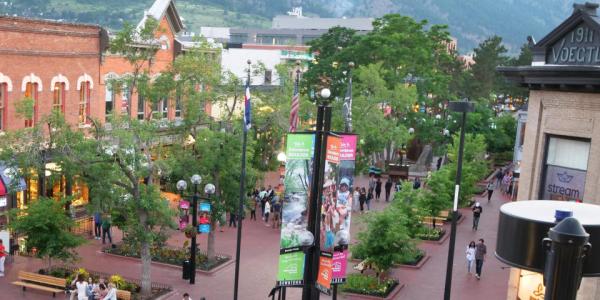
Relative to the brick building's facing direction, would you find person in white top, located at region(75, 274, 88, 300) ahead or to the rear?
ahead

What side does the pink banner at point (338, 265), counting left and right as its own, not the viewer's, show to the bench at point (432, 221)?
back

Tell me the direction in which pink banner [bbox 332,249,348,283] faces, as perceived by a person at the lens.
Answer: facing the viewer

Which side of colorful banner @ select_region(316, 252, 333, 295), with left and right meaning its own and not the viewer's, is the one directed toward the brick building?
right

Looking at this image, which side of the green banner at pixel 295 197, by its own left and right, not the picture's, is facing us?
front

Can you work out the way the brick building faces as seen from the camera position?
facing the viewer and to the right of the viewer

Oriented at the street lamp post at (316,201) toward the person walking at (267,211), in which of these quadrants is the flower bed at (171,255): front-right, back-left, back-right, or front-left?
front-left

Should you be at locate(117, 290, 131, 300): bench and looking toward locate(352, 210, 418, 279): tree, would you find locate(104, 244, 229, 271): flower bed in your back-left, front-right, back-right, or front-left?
front-left

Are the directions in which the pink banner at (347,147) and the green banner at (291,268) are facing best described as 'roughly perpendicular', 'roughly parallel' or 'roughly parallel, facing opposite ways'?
roughly parallel

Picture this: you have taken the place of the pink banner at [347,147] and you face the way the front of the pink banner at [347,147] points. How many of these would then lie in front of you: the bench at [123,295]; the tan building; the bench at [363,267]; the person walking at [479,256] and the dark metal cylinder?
1

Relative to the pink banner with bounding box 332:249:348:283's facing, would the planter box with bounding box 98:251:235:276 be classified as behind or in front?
behind

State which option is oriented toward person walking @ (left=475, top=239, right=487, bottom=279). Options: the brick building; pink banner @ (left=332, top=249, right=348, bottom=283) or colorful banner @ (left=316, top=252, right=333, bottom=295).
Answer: the brick building

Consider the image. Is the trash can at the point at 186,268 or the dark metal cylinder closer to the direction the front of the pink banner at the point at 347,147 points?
the dark metal cylinder

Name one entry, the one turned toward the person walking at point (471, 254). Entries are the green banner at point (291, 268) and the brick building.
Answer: the brick building

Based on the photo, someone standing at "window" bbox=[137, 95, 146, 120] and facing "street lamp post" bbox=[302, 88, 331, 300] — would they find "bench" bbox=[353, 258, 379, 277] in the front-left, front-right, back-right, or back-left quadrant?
front-left
